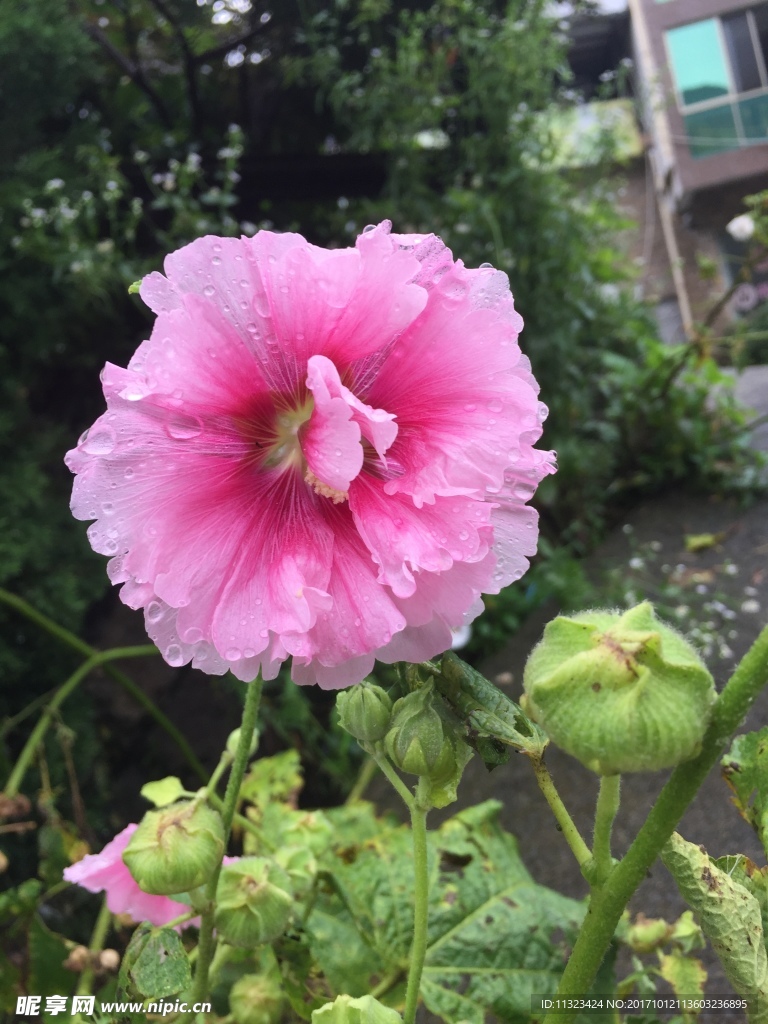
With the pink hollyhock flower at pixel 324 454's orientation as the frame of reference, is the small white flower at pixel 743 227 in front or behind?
behind

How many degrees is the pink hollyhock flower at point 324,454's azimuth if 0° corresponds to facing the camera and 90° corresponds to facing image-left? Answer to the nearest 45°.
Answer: approximately 0°
